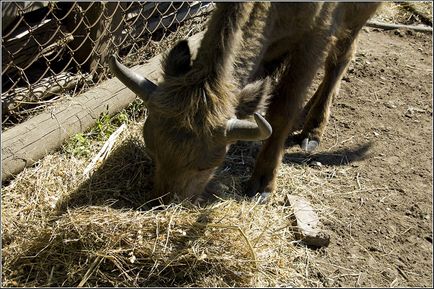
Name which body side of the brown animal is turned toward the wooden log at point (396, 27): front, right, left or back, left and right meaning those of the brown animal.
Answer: back

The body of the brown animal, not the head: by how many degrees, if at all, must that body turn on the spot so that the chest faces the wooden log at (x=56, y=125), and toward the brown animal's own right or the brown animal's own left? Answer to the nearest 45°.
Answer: approximately 45° to the brown animal's own right

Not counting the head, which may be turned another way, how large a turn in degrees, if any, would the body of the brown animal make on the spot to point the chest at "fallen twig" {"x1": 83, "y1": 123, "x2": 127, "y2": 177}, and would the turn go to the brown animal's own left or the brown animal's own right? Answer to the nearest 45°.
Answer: approximately 90° to the brown animal's own right

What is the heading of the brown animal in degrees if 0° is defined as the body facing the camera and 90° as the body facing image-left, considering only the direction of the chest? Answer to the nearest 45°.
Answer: approximately 45°

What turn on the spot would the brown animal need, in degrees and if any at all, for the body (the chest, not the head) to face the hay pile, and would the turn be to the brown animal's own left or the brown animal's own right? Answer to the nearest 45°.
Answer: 0° — it already faces it

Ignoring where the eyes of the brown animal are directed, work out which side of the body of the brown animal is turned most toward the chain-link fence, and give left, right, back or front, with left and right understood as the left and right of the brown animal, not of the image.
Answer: right

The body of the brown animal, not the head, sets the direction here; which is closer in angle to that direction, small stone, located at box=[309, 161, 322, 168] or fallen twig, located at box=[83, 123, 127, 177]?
the fallen twig

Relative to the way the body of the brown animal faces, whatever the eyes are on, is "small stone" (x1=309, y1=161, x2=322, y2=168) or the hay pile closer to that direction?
the hay pile

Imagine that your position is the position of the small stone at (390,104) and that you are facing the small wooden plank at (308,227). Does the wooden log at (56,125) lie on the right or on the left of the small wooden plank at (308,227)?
right
